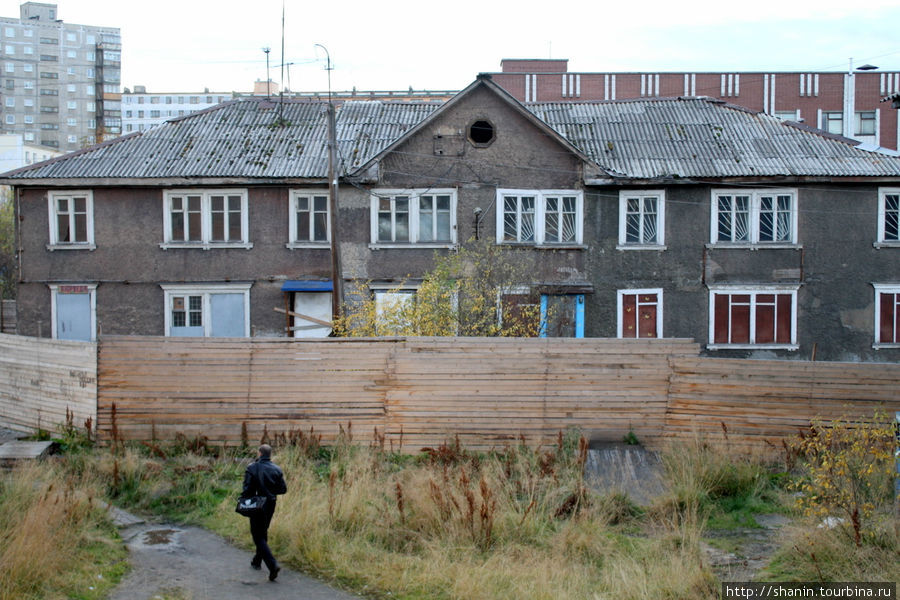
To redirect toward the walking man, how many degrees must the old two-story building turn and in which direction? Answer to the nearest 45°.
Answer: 0° — it already faces them

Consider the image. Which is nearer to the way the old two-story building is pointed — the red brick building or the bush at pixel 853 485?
the bush

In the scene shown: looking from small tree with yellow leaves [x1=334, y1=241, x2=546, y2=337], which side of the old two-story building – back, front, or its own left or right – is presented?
front

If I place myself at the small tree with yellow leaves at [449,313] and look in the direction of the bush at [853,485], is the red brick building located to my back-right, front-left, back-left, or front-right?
back-left

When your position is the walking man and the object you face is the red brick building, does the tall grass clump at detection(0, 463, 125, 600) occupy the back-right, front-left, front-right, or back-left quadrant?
back-left

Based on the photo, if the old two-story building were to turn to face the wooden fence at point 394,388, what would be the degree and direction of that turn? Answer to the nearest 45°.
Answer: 0° — it already faces it

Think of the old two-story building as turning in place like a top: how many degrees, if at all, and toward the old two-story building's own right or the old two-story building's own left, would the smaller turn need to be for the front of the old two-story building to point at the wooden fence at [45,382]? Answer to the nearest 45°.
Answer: approximately 45° to the old two-story building's own right

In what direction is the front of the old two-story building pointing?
toward the camera

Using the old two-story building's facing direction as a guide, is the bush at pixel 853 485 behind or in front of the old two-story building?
in front

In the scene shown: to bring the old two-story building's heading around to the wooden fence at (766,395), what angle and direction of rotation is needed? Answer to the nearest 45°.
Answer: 0° — it already faces it

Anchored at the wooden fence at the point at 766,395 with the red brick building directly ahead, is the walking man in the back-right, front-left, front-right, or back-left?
back-left
